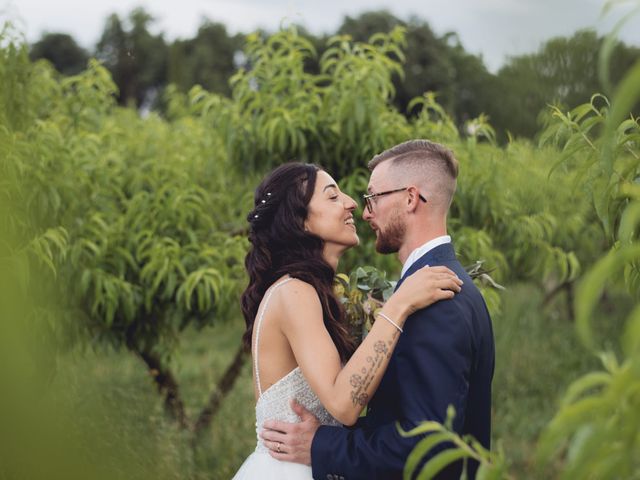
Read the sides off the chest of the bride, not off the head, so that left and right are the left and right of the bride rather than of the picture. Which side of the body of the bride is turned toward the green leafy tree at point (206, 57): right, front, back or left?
left

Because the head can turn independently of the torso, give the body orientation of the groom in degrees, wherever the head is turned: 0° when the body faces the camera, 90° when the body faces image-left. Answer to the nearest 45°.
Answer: approximately 90°

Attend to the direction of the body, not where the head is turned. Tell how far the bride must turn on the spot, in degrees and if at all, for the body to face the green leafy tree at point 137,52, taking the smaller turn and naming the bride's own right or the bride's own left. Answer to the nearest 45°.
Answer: approximately 90° to the bride's own left

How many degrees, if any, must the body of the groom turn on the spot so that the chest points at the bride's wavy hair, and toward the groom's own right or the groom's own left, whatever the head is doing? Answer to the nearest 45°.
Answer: approximately 45° to the groom's own right

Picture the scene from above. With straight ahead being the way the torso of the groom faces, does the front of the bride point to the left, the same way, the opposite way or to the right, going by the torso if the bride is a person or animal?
the opposite way

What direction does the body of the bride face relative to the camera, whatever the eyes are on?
to the viewer's right

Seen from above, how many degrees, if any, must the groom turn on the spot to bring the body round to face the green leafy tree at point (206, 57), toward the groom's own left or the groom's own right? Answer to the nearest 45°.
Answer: approximately 90° to the groom's own right
